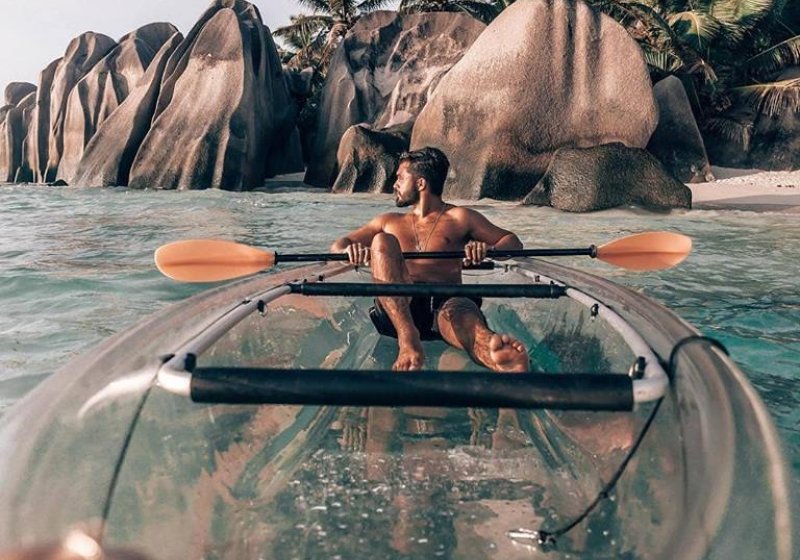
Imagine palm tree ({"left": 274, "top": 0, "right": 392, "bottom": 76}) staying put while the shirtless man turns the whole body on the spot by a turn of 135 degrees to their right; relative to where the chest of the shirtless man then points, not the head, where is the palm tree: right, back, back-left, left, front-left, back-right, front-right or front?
front-right

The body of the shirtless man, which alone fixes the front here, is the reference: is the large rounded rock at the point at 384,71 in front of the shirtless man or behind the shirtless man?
behind

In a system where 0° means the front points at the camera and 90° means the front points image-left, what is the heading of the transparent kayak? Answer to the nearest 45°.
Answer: approximately 0°

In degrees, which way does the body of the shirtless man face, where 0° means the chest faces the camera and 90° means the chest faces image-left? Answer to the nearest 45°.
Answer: approximately 0°

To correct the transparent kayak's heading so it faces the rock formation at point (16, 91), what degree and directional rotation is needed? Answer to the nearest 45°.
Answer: approximately 135° to its right

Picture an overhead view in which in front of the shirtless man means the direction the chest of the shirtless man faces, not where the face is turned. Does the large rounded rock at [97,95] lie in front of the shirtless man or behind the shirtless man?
behind

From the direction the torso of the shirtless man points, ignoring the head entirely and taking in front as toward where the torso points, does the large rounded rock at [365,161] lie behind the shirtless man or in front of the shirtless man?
behind

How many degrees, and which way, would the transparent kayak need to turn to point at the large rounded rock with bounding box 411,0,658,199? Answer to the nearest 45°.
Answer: approximately 180°

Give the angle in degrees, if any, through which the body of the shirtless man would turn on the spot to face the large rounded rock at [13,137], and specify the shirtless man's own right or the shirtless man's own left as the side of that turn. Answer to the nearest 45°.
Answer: approximately 135° to the shirtless man's own right

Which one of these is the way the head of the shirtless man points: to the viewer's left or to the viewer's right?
to the viewer's left

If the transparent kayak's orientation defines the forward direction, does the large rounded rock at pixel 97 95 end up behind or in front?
behind

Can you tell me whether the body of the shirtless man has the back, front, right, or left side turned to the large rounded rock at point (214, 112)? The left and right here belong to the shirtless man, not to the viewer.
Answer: back
